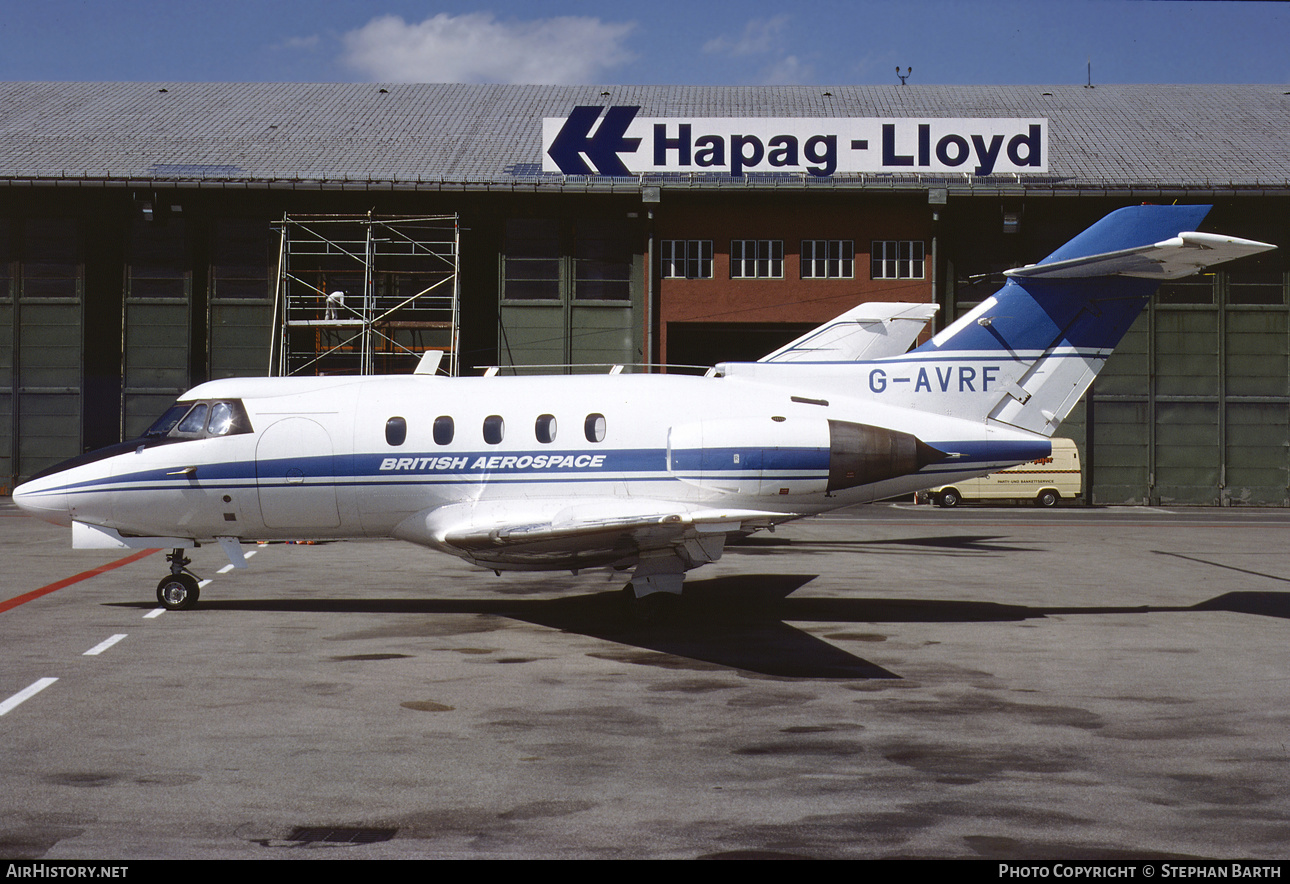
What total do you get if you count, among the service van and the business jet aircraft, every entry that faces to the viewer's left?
2

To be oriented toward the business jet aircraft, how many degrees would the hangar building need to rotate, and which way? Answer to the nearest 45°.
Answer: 0° — it already faces it

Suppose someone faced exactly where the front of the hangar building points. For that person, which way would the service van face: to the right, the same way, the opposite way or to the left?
to the right

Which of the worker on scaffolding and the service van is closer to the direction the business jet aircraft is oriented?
the worker on scaffolding

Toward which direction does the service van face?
to the viewer's left

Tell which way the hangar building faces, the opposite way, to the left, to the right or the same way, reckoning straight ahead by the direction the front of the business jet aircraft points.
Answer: to the left

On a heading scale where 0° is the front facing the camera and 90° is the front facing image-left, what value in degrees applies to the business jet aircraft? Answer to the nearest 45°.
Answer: approximately 90°

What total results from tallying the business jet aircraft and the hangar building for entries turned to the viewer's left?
1

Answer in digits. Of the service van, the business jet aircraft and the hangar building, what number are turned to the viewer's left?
2

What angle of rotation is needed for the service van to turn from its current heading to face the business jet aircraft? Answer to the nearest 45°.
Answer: approximately 90° to its left

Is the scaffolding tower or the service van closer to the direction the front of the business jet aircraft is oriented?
the scaffolding tower

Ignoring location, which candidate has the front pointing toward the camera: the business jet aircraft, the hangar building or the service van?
the hangar building

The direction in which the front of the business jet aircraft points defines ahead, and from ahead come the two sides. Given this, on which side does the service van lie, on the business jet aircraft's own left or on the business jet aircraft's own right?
on the business jet aircraft's own right
